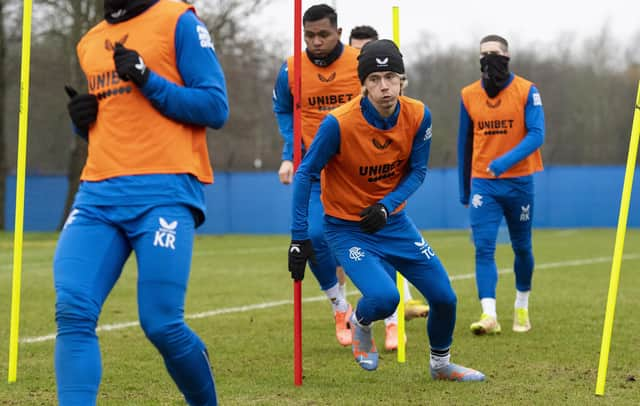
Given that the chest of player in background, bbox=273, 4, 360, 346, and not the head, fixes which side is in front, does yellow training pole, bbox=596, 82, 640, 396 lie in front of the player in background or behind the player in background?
in front

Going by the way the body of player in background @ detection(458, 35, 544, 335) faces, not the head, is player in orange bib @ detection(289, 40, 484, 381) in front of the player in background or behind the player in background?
in front

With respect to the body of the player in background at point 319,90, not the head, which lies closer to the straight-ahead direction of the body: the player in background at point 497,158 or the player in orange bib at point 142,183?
the player in orange bib

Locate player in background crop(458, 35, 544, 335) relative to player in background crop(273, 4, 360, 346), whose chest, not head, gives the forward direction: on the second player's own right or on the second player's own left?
on the second player's own left

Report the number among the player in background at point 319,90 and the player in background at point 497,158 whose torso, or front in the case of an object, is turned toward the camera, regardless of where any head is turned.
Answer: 2

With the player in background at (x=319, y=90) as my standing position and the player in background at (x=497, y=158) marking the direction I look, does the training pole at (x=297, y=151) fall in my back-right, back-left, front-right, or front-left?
back-right

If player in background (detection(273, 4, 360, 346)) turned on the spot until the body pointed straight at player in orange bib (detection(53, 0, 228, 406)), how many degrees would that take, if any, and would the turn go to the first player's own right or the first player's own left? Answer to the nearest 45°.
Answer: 0° — they already face them

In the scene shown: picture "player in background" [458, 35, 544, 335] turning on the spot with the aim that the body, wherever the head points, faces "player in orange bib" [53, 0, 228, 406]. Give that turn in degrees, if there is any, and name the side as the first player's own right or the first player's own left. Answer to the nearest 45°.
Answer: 0° — they already face them

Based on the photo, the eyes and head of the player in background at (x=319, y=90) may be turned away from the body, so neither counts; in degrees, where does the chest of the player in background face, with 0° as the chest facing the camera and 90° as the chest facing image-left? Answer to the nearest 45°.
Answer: approximately 0°

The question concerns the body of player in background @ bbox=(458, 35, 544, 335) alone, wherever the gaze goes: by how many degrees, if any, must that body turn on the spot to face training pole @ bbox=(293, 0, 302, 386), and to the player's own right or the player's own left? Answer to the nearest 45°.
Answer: approximately 45° to the player's own right

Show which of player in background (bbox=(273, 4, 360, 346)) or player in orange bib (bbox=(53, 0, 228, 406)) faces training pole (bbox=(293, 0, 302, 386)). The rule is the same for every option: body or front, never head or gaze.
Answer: the player in background
